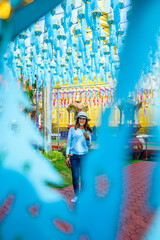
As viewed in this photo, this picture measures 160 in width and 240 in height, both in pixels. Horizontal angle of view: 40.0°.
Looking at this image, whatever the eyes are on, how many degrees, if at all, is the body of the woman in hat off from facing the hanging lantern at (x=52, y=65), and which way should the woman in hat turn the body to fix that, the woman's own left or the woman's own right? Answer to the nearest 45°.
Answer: approximately 180°

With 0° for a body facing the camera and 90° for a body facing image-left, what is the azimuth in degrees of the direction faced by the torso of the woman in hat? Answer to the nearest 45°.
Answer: approximately 0°
